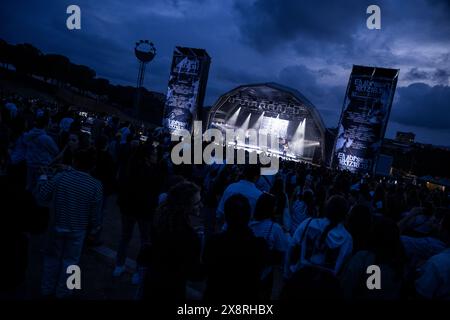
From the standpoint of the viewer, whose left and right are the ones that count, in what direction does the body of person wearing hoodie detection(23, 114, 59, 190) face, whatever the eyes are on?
facing away from the viewer and to the right of the viewer

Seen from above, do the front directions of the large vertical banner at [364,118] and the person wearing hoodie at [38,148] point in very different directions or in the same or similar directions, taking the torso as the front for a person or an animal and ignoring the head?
very different directions

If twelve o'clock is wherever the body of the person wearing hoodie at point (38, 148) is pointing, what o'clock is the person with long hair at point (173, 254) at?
The person with long hair is roughly at 4 o'clock from the person wearing hoodie.

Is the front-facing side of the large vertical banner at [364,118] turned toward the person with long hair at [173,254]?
yes

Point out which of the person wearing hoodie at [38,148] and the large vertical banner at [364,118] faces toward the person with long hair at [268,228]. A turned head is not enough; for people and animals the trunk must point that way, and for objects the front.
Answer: the large vertical banner

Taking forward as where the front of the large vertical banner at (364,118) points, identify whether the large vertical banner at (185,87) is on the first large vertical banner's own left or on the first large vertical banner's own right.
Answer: on the first large vertical banner's own right

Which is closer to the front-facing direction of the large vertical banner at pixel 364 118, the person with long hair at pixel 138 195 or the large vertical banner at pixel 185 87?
the person with long hair

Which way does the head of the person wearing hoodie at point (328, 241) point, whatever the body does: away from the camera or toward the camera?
away from the camera

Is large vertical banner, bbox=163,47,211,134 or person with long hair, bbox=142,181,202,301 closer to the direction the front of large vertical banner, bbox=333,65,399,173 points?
the person with long hair

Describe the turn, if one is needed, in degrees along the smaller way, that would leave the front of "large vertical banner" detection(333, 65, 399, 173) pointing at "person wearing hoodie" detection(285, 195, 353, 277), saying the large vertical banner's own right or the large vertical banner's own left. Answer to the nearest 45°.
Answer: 0° — it already faces them

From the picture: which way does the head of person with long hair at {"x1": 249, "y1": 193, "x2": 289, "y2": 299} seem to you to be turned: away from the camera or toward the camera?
away from the camera

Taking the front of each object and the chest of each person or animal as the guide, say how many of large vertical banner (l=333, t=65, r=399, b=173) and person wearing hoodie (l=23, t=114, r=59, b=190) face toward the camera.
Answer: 1
